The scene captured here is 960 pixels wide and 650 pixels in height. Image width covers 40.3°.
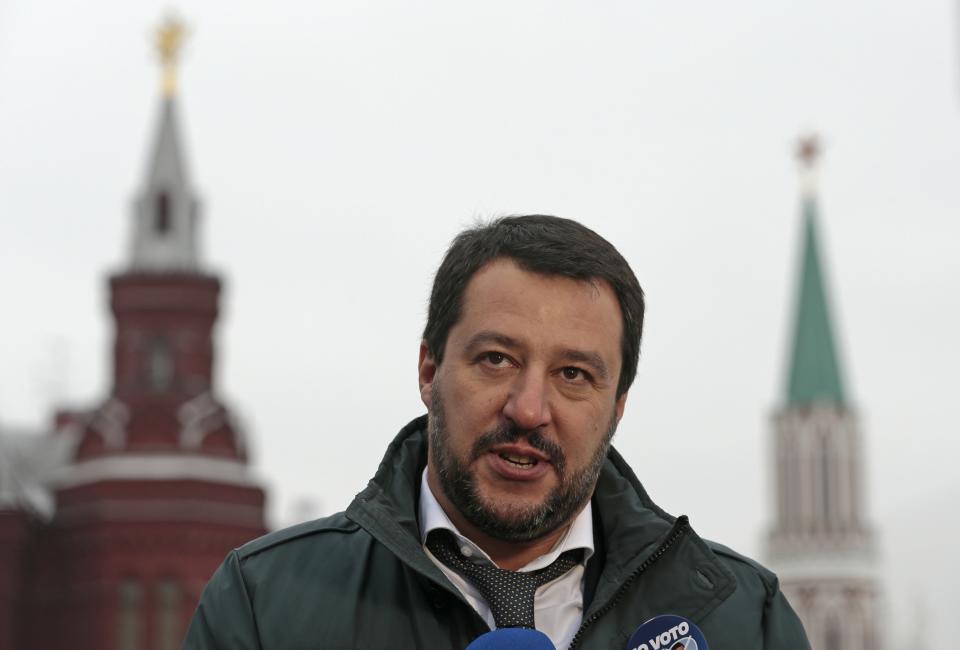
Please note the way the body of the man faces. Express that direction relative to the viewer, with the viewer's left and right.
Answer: facing the viewer

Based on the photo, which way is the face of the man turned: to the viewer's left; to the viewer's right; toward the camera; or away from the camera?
toward the camera
